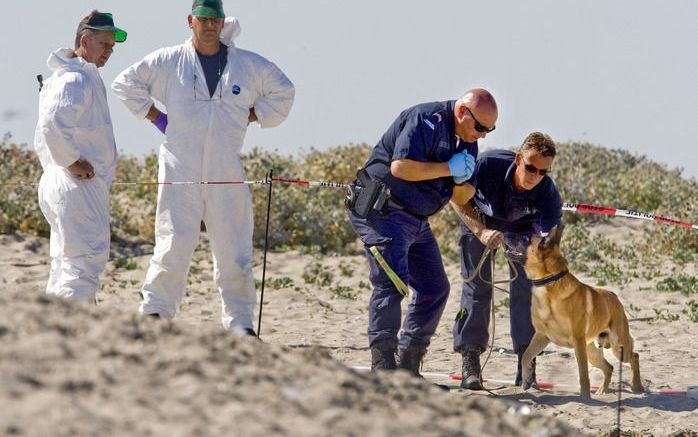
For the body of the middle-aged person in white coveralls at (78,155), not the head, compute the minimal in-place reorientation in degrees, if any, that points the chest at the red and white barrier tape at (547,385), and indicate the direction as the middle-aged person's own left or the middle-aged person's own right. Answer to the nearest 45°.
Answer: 0° — they already face it

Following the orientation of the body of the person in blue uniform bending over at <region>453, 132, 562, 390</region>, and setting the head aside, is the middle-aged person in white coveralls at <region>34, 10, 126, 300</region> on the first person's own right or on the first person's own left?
on the first person's own right

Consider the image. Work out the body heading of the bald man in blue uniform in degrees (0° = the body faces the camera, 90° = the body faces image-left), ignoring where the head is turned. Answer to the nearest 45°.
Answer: approximately 315°

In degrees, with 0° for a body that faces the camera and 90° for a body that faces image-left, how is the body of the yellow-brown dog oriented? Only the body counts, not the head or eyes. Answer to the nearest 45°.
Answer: approximately 45°

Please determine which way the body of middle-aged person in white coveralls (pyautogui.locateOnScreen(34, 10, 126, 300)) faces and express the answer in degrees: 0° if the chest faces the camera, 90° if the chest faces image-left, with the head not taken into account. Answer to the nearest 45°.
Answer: approximately 270°
